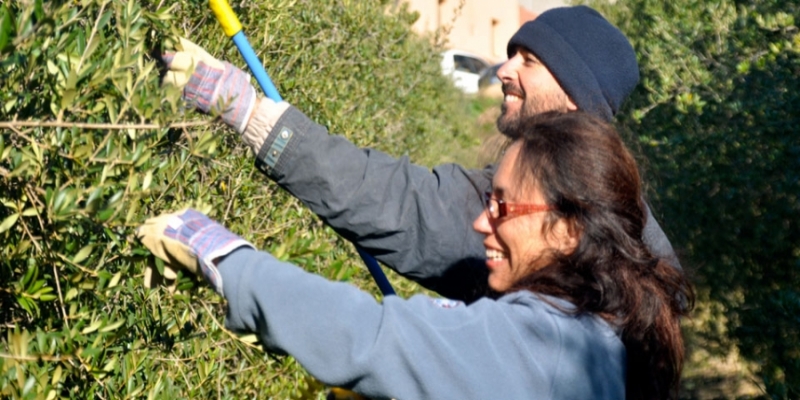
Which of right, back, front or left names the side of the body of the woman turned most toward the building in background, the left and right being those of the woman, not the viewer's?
right

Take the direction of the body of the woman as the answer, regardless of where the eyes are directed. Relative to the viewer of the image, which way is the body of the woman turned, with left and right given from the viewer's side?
facing to the left of the viewer

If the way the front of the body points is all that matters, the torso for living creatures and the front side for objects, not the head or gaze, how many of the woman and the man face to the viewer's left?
2

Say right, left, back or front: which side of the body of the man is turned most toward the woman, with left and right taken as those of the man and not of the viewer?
left

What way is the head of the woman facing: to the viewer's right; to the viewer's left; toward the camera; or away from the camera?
to the viewer's left

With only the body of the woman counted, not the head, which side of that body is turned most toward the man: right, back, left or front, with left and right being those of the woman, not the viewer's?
right

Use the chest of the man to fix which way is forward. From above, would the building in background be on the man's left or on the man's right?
on the man's right

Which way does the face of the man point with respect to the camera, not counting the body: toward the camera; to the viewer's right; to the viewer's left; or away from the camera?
to the viewer's left

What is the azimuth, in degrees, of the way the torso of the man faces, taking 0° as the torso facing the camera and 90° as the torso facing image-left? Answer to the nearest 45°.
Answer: approximately 90°
